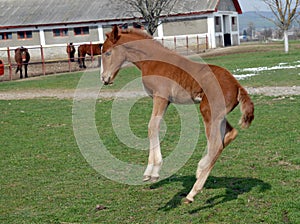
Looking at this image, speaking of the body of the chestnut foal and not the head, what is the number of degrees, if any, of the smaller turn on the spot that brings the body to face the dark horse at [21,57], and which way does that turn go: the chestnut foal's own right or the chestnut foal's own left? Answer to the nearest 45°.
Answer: approximately 90° to the chestnut foal's own right

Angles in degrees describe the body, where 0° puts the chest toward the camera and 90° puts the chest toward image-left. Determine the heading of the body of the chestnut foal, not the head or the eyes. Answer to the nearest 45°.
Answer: approximately 90°
